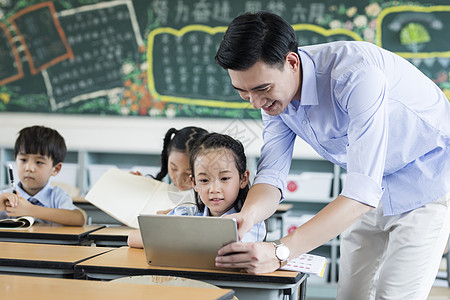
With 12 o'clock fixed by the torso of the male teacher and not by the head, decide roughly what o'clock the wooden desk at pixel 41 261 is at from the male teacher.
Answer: The wooden desk is roughly at 1 o'clock from the male teacher.

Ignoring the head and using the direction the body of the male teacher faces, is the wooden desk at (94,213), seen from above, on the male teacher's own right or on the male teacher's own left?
on the male teacher's own right

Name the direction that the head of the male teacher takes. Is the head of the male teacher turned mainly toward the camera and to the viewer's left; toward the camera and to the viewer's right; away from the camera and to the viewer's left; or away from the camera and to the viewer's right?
toward the camera and to the viewer's left

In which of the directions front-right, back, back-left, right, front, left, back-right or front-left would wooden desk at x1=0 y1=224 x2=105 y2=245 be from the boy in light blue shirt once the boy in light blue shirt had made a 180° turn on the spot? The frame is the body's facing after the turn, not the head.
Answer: back-right

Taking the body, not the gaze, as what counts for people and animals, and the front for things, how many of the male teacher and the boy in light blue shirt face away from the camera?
0

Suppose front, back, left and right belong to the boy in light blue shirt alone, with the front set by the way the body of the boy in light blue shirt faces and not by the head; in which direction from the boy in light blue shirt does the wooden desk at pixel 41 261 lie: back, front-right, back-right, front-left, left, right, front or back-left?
front-left

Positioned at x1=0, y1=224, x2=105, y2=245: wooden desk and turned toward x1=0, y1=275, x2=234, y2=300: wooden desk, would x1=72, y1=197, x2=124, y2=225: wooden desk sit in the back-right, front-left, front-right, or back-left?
back-left

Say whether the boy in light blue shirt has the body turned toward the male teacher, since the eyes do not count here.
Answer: no

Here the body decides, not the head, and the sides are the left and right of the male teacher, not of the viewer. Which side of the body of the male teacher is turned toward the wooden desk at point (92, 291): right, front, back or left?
front

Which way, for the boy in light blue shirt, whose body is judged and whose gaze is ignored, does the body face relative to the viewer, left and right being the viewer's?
facing the viewer and to the left of the viewer
